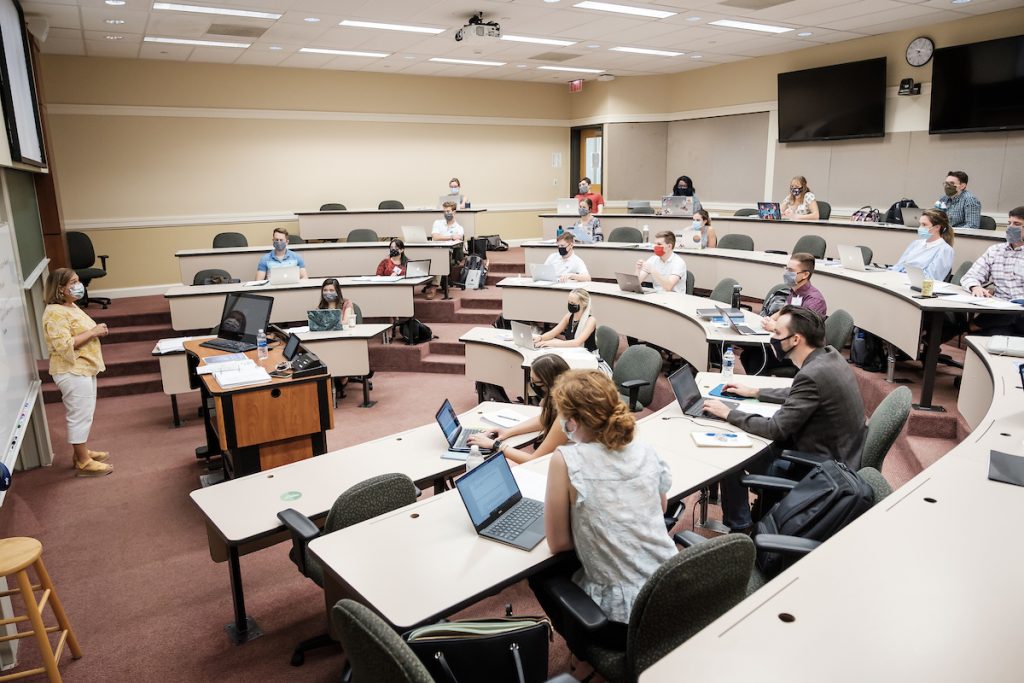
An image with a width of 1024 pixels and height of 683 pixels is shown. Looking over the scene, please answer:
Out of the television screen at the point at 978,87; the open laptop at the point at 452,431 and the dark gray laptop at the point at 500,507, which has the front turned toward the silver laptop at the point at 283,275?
the television screen

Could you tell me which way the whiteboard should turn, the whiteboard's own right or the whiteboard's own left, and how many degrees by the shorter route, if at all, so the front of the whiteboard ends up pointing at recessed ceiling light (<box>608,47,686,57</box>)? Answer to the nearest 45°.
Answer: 0° — it already faces it

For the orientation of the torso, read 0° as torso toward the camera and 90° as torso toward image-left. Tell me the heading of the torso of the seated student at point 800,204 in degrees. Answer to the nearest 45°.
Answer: approximately 45°

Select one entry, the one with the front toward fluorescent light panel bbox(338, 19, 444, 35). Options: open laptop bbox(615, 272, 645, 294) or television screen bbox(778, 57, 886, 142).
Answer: the television screen

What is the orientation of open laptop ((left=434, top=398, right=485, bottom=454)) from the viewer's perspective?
to the viewer's right

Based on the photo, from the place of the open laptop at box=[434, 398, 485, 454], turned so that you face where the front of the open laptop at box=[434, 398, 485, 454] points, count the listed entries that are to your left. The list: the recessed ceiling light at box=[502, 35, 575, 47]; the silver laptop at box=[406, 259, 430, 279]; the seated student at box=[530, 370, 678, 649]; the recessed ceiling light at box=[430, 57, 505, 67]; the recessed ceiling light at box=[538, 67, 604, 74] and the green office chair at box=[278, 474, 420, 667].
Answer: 4

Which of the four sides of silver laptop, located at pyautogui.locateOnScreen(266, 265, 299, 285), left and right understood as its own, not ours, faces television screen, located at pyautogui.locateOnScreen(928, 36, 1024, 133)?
right

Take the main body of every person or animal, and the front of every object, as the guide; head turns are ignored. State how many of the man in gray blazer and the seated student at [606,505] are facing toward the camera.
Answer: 0

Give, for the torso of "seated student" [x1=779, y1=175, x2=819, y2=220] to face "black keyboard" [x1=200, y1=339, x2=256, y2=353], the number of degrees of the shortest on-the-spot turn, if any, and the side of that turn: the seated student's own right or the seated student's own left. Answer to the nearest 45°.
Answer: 0° — they already face it

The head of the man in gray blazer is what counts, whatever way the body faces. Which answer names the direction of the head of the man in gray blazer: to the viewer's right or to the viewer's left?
to the viewer's left
